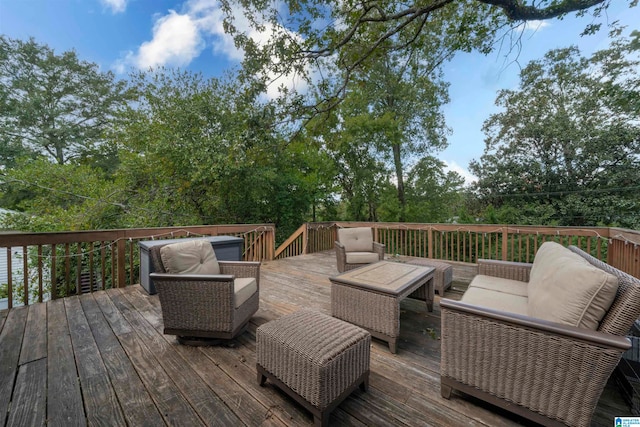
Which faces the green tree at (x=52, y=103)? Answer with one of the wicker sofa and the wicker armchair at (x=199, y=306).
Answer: the wicker sofa

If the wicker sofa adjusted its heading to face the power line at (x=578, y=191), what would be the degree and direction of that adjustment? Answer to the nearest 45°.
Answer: approximately 90° to its right

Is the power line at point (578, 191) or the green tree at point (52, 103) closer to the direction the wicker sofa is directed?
the green tree

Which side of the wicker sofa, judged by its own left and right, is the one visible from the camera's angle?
left

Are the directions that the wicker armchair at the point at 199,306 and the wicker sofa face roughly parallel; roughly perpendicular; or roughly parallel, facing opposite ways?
roughly parallel, facing opposite ways

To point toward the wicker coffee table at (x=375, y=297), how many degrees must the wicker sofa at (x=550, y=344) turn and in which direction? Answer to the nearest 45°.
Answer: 0° — it already faces it

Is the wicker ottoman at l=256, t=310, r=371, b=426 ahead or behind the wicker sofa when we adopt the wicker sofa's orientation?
ahead

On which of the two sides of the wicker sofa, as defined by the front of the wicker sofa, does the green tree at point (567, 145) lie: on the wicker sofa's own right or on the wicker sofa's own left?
on the wicker sofa's own right

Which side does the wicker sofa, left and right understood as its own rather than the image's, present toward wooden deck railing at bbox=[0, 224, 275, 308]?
front

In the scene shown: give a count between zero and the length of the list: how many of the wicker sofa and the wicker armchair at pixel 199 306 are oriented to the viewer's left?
1
